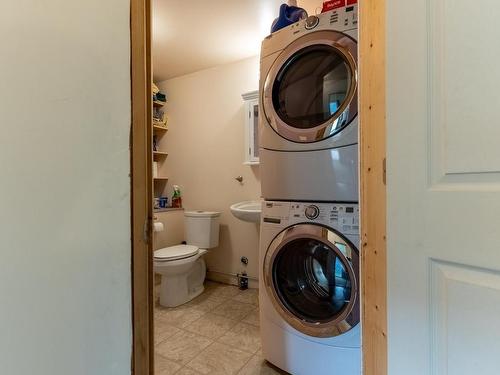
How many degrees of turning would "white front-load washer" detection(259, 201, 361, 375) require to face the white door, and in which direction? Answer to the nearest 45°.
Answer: approximately 90° to its left

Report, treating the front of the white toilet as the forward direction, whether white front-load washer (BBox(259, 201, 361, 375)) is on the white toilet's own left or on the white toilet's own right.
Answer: on the white toilet's own left

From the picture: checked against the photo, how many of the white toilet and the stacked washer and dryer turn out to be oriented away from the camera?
0

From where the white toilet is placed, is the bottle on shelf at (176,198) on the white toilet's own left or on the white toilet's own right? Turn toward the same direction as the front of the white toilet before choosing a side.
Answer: on the white toilet's own right

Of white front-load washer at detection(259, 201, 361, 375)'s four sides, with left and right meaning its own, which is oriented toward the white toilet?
right

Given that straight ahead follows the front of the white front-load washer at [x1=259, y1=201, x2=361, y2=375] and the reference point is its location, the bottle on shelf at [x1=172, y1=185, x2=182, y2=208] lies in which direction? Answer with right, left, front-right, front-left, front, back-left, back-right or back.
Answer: right

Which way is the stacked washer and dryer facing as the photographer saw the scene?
facing the viewer and to the left of the viewer

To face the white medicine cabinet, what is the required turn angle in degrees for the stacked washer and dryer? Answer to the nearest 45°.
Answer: approximately 90° to its right

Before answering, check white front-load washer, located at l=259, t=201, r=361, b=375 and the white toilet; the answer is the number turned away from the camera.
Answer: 0

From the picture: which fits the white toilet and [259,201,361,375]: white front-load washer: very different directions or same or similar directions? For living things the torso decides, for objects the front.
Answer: same or similar directions
